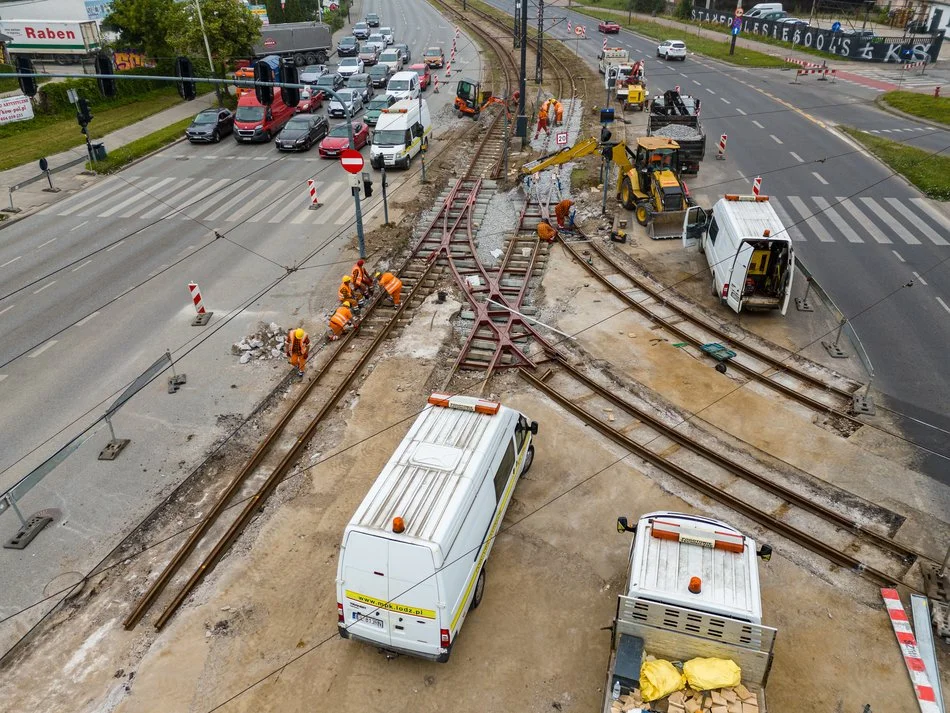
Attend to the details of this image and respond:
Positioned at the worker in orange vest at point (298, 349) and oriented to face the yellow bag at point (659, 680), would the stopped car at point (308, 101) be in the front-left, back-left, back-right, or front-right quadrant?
back-left

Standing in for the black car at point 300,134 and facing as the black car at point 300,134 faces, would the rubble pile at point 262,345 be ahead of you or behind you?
ahead

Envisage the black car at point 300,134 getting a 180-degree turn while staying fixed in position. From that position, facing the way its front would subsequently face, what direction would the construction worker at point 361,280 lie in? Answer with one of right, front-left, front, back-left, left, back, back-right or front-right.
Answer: back-right

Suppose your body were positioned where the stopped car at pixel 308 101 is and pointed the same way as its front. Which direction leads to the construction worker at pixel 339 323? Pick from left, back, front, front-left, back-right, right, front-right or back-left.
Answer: front-left

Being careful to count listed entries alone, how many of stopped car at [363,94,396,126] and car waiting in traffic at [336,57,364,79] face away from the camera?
0

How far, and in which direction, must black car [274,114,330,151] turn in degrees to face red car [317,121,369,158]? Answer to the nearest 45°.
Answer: approximately 90° to its left

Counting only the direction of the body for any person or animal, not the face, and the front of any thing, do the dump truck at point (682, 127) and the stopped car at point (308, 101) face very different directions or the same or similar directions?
very different directions

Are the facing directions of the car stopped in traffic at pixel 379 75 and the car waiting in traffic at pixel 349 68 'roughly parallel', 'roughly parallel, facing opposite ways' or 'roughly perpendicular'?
roughly parallel

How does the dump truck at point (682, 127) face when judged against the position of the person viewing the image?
facing away from the viewer

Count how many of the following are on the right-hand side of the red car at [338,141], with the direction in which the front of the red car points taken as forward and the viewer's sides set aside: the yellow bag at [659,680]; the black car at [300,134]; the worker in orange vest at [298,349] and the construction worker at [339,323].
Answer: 1

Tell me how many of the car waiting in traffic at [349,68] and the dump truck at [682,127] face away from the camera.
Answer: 1

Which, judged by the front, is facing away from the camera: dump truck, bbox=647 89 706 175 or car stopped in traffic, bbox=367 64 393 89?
the dump truck

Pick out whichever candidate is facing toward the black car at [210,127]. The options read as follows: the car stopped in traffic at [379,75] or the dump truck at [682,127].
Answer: the car stopped in traffic

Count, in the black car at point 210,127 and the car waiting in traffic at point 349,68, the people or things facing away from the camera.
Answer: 0

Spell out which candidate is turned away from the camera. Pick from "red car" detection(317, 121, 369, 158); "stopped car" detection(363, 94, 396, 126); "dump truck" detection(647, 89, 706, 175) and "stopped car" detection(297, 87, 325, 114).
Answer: the dump truck

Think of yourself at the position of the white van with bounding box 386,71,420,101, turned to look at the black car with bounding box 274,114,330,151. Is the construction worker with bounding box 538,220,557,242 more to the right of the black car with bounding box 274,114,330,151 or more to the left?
left

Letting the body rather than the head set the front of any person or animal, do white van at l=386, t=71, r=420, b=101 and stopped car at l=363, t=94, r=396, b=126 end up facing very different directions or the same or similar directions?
same or similar directions

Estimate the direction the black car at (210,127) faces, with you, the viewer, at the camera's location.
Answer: facing the viewer and to the left of the viewer

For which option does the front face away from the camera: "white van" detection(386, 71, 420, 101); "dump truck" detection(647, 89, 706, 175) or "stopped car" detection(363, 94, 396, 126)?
the dump truck

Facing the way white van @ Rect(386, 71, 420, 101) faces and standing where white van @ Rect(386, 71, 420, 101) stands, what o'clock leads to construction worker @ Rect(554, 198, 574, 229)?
The construction worker is roughly at 10 o'clock from the white van.

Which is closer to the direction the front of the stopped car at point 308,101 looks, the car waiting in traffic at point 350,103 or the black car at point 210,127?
the black car
